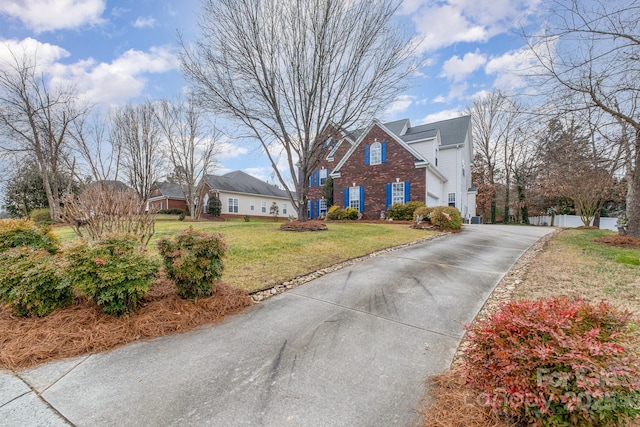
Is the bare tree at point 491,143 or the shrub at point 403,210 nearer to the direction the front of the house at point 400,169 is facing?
the shrub

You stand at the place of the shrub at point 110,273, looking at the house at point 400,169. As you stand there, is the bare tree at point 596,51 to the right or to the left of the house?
right

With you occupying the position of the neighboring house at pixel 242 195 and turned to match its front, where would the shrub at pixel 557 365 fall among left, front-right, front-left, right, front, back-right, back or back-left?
front-left

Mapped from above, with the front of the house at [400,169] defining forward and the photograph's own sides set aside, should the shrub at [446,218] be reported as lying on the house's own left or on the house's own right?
on the house's own left
